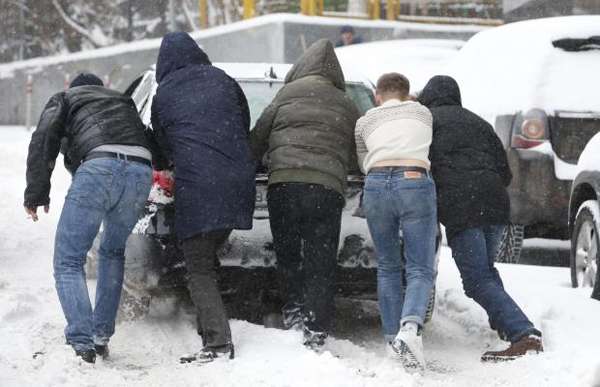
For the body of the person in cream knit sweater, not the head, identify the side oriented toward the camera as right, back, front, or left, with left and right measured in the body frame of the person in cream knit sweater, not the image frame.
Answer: back

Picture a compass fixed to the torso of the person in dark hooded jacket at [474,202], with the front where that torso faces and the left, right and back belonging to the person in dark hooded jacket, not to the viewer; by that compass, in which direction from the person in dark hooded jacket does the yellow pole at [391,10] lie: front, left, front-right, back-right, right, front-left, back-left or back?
front-right

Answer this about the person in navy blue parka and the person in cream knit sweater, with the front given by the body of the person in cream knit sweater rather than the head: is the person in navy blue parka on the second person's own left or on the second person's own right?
on the second person's own left

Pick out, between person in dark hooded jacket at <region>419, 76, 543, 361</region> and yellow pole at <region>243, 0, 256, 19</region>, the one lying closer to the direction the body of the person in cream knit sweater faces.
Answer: the yellow pole

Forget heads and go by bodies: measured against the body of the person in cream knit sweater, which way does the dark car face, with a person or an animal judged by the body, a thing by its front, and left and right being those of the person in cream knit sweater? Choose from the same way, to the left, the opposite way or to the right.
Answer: the same way

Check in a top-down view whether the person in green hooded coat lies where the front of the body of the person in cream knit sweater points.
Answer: no

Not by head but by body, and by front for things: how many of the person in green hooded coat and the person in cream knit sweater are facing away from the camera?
2

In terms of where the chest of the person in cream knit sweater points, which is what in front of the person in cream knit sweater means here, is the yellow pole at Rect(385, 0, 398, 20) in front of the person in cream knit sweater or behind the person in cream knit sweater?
in front

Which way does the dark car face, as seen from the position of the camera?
facing away from the viewer

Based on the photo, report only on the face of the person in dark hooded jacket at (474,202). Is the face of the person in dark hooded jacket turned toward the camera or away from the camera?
away from the camera

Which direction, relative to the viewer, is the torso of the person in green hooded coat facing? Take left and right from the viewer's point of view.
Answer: facing away from the viewer

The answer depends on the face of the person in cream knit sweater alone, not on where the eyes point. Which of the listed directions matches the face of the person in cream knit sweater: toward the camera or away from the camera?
away from the camera

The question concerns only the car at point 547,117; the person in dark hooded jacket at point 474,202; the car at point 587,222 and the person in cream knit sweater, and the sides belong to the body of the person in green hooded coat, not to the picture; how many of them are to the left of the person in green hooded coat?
0

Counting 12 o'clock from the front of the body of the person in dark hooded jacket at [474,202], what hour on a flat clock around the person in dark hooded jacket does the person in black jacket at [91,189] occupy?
The person in black jacket is roughly at 10 o'clock from the person in dark hooded jacket.

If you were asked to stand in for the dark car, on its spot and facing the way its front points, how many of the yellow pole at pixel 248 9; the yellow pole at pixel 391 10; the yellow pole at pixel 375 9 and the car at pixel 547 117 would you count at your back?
0

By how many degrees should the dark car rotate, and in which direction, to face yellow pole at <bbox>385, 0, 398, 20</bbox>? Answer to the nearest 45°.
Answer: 0° — it already faces it

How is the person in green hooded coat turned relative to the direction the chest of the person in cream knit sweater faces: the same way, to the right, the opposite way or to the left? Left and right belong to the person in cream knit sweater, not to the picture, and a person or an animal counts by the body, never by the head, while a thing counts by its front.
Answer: the same way

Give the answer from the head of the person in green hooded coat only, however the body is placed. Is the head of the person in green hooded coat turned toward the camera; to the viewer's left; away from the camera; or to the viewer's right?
away from the camera

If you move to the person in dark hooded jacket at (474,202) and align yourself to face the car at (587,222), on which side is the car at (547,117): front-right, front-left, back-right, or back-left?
front-left

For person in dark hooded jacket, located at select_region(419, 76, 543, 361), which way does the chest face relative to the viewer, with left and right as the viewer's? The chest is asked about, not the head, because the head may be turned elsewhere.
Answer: facing away from the viewer and to the left of the viewer
